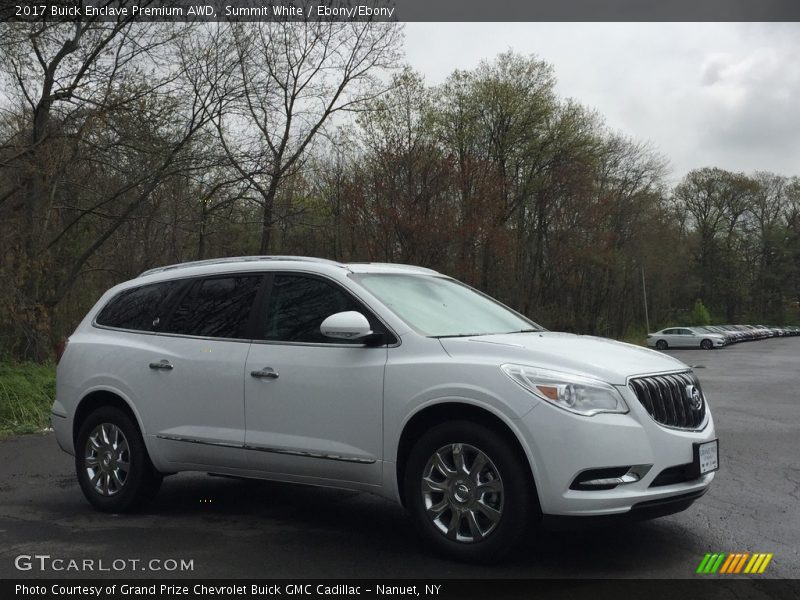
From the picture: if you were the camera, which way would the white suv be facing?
facing the viewer and to the right of the viewer
